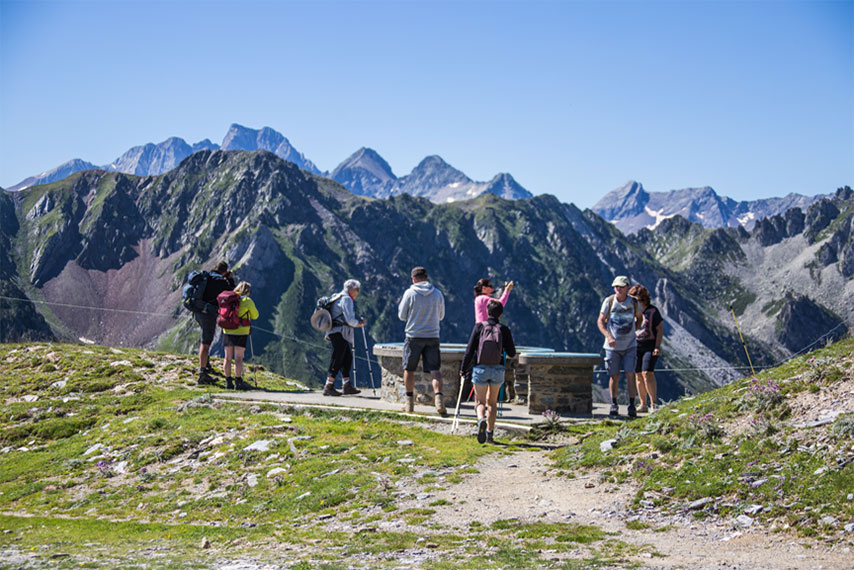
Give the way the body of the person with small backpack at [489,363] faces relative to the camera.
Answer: away from the camera

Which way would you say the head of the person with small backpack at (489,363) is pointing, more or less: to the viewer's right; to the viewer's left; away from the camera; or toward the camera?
away from the camera

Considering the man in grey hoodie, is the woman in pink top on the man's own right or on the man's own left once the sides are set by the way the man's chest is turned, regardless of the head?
on the man's own right

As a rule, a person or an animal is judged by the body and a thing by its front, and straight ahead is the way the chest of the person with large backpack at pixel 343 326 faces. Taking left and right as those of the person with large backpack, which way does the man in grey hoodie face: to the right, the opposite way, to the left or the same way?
to the left

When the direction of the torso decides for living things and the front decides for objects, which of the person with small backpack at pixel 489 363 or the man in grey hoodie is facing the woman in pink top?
the person with small backpack

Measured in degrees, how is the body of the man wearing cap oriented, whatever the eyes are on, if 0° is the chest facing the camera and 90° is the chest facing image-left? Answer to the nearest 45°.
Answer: approximately 0°

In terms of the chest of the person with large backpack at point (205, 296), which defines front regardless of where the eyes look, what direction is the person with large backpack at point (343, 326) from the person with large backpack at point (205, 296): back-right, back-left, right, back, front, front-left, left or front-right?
front-right

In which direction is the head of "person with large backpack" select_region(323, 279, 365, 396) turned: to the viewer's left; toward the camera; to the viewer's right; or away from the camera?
to the viewer's right

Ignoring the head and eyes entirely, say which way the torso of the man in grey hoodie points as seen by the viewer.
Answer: away from the camera

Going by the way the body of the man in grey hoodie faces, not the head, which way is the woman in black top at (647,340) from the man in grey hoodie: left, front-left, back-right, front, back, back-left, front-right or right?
right

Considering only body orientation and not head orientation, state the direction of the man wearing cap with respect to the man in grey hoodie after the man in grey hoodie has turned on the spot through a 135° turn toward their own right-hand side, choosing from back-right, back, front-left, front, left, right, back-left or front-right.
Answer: front-left

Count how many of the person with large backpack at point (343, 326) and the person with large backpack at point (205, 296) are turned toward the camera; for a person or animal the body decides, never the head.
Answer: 0

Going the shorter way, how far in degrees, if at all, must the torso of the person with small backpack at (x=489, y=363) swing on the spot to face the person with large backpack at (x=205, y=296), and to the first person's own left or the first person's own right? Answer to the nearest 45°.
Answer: approximately 45° to the first person's own left

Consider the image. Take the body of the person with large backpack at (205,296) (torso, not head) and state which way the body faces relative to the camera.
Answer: to the viewer's right

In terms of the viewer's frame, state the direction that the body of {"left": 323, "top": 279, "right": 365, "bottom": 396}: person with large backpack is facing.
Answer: to the viewer's right

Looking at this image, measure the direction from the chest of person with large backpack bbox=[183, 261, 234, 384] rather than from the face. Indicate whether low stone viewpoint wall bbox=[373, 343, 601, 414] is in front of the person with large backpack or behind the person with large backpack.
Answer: in front

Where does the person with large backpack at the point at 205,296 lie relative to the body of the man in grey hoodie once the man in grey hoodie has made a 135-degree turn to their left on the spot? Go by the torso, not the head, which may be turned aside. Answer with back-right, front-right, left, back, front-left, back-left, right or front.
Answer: right

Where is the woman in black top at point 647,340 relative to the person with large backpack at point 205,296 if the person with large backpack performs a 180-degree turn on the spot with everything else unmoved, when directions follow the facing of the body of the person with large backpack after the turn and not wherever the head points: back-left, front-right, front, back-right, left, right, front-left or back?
back-left

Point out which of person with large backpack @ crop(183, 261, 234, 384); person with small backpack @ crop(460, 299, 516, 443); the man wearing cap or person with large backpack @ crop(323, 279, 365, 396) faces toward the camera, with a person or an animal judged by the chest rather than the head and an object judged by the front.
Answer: the man wearing cap
